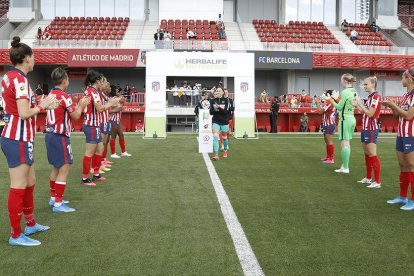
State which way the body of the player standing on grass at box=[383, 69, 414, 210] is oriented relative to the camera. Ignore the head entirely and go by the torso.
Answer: to the viewer's left

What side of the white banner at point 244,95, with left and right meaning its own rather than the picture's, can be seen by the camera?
front

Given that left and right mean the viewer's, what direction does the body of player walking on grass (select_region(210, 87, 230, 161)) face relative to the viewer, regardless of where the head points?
facing the viewer

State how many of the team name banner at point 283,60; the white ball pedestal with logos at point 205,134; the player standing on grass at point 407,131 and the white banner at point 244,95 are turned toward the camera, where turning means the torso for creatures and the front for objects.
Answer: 3

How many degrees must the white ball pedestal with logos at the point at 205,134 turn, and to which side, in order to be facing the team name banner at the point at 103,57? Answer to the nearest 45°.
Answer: approximately 180°

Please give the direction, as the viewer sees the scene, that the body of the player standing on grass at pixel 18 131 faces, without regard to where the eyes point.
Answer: to the viewer's right

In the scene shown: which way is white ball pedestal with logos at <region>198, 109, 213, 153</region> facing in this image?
toward the camera

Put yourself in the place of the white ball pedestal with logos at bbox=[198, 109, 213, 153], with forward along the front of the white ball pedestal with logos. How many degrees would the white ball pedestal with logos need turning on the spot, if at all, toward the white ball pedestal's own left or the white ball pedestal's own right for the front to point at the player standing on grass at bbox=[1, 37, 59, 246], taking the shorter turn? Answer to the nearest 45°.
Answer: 0° — it already faces them

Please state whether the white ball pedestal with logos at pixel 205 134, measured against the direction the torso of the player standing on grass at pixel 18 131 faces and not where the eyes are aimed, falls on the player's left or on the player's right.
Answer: on the player's left

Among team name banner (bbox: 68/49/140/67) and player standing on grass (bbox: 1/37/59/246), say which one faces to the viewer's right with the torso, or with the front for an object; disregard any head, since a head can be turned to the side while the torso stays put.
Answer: the player standing on grass

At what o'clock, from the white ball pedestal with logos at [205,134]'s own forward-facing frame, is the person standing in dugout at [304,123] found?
The person standing in dugout is roughly at 7 o'clock from the white ball pedestal with logos.

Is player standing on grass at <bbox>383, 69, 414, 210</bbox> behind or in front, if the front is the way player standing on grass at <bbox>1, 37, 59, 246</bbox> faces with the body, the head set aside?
in front
